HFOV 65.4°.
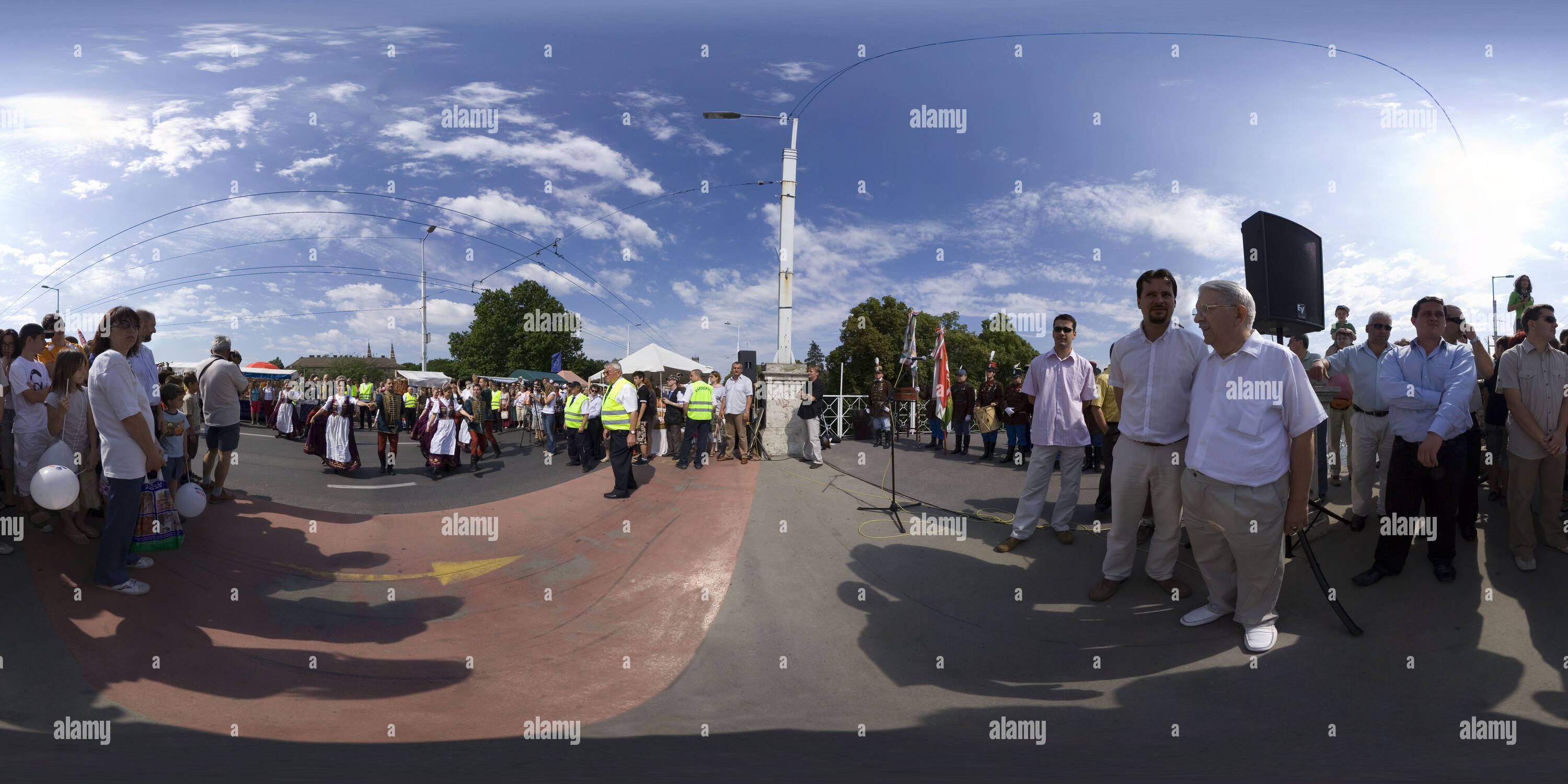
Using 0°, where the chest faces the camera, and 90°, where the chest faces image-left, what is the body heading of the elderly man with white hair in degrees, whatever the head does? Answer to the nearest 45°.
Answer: approximately 45°

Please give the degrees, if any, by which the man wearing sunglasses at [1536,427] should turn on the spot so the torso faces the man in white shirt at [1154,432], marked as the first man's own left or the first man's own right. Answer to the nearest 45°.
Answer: approximately 90° to the first man's own right

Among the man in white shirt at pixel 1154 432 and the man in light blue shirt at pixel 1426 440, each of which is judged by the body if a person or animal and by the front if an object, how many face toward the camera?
2
